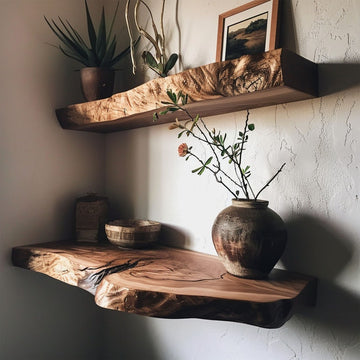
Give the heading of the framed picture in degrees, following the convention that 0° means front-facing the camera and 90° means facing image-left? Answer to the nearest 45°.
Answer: approximately 45°

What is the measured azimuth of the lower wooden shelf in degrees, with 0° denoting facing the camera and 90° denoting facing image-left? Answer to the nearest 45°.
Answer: approximately 45°
